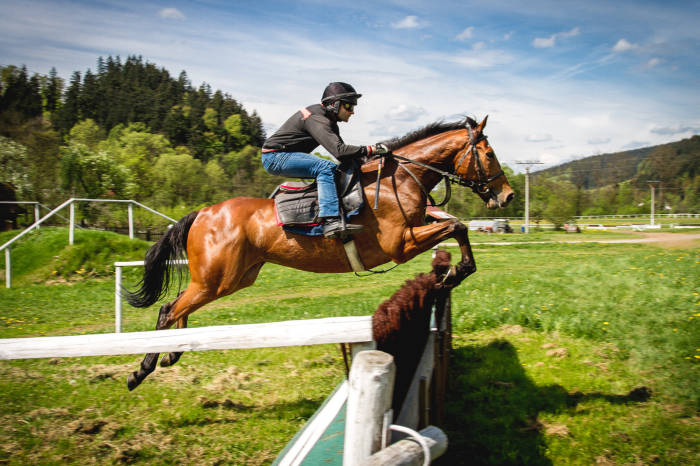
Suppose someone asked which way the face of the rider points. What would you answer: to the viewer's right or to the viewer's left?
to the viewer's right

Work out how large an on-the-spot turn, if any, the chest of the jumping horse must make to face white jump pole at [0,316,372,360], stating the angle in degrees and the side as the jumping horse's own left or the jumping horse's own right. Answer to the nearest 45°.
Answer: approximately 135° to the jumping horse's own right

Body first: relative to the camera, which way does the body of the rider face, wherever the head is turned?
to the viewer's right

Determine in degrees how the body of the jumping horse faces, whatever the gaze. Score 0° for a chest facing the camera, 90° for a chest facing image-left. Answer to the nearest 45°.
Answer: approximately 270°

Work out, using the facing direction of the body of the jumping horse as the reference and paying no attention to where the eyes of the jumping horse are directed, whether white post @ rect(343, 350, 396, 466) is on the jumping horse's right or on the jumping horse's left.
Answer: on the jumping horse's right

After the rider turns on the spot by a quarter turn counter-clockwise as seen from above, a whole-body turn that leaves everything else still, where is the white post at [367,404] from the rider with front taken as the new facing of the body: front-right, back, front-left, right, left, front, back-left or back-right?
back

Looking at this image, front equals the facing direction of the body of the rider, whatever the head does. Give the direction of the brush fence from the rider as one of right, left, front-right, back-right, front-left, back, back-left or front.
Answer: right
